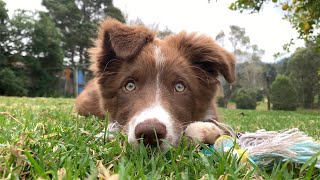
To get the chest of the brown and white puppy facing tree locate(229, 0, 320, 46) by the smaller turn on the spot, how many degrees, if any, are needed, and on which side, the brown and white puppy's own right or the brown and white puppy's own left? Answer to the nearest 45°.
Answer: approximately 135° to the brown and white puppy's own left

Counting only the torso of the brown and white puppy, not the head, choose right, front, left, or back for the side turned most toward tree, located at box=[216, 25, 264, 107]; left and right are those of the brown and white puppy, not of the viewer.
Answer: back

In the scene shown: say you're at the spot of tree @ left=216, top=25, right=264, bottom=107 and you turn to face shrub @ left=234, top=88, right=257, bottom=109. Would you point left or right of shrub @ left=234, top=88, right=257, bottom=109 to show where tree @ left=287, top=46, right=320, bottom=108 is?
left

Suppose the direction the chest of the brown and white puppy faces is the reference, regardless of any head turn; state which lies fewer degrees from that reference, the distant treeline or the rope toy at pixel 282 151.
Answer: the rope toy

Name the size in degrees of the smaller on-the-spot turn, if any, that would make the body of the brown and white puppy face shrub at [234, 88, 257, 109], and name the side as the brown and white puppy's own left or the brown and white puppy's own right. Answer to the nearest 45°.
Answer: approximately 180°

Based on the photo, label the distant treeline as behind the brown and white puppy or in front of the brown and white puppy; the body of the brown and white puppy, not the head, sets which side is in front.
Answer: behind

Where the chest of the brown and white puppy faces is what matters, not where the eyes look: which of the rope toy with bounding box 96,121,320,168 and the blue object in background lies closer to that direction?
the rope toy

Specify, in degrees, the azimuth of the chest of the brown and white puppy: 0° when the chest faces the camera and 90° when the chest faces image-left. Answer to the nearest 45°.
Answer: approximately 0°

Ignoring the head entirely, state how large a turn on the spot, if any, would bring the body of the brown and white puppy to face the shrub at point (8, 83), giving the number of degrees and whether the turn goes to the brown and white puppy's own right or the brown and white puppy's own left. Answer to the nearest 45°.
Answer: approximately 135° to the brown and white puppy's own right

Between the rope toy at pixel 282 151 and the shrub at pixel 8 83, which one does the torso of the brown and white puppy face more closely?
the rope toy

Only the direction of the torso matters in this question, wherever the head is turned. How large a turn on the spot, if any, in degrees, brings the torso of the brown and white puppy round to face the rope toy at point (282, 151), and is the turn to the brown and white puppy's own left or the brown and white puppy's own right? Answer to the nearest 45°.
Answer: approximately 45° to the brown and white puppy's own left
